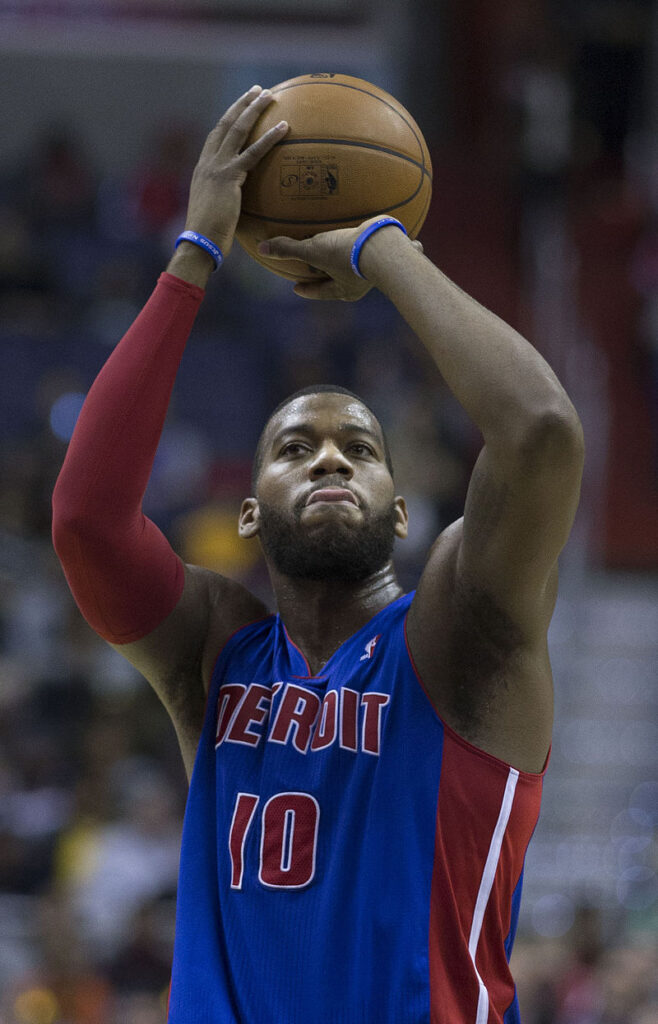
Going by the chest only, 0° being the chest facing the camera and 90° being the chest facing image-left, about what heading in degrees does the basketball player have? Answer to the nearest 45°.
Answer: approximately 45°

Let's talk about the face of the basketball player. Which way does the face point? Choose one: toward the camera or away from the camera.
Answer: toward the camera
